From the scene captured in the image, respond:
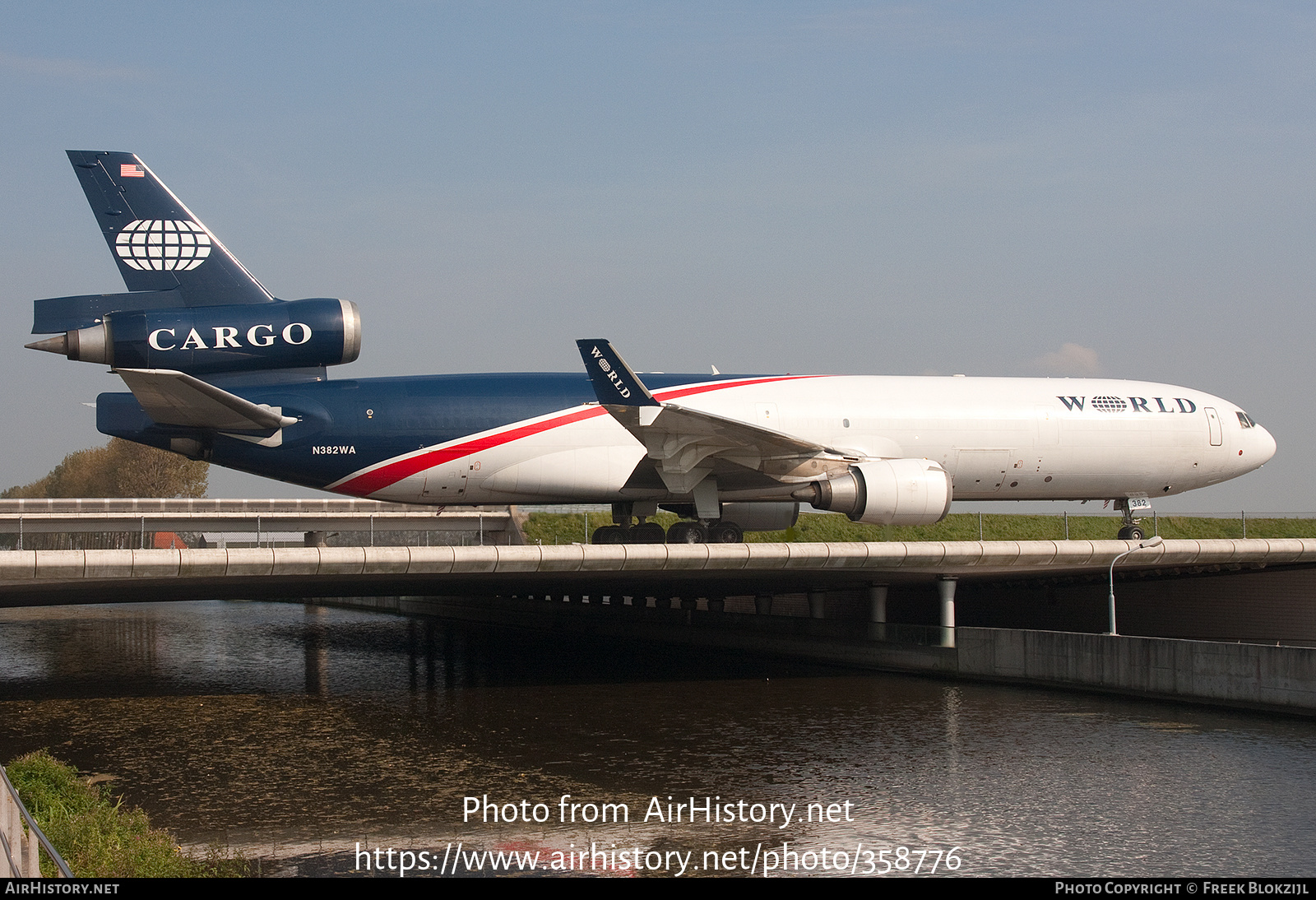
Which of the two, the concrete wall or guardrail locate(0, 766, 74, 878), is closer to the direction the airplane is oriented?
the concrete wall

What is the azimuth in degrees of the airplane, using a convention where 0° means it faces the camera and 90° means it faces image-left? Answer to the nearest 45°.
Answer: approximately 270°

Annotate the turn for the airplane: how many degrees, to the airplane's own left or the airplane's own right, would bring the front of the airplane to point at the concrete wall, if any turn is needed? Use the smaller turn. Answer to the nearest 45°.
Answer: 0° — it already faces it

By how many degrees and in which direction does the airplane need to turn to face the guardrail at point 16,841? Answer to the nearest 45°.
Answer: approximately 90° to its right
